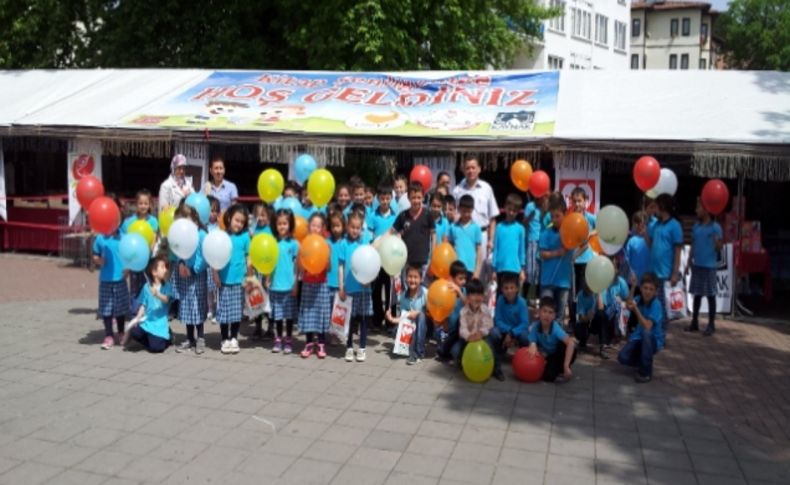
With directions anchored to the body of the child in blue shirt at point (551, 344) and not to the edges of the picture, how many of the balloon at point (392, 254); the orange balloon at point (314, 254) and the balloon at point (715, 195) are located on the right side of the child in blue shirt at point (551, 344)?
2

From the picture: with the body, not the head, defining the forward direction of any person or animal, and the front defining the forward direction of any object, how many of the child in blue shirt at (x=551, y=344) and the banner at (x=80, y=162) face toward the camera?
2

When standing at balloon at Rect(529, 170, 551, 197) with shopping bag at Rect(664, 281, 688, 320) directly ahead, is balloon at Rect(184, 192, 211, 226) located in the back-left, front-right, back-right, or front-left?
back-right

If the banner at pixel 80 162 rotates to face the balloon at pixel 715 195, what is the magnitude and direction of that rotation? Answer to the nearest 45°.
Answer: approximately 45° to its left

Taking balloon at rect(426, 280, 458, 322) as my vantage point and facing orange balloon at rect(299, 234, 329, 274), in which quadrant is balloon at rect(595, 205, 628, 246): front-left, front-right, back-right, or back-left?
back-right

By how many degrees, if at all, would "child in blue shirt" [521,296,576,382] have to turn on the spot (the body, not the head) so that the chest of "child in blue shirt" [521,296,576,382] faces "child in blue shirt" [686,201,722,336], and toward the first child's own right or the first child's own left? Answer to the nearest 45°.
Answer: approximately 135° to the first child's own left

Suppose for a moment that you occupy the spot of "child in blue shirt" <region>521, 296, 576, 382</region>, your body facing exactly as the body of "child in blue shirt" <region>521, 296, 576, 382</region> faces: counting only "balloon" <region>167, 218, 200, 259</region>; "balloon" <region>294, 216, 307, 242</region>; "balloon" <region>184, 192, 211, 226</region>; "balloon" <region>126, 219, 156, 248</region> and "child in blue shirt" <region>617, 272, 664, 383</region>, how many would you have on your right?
4

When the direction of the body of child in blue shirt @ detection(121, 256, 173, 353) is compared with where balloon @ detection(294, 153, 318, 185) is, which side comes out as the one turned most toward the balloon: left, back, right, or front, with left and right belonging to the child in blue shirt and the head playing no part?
left
